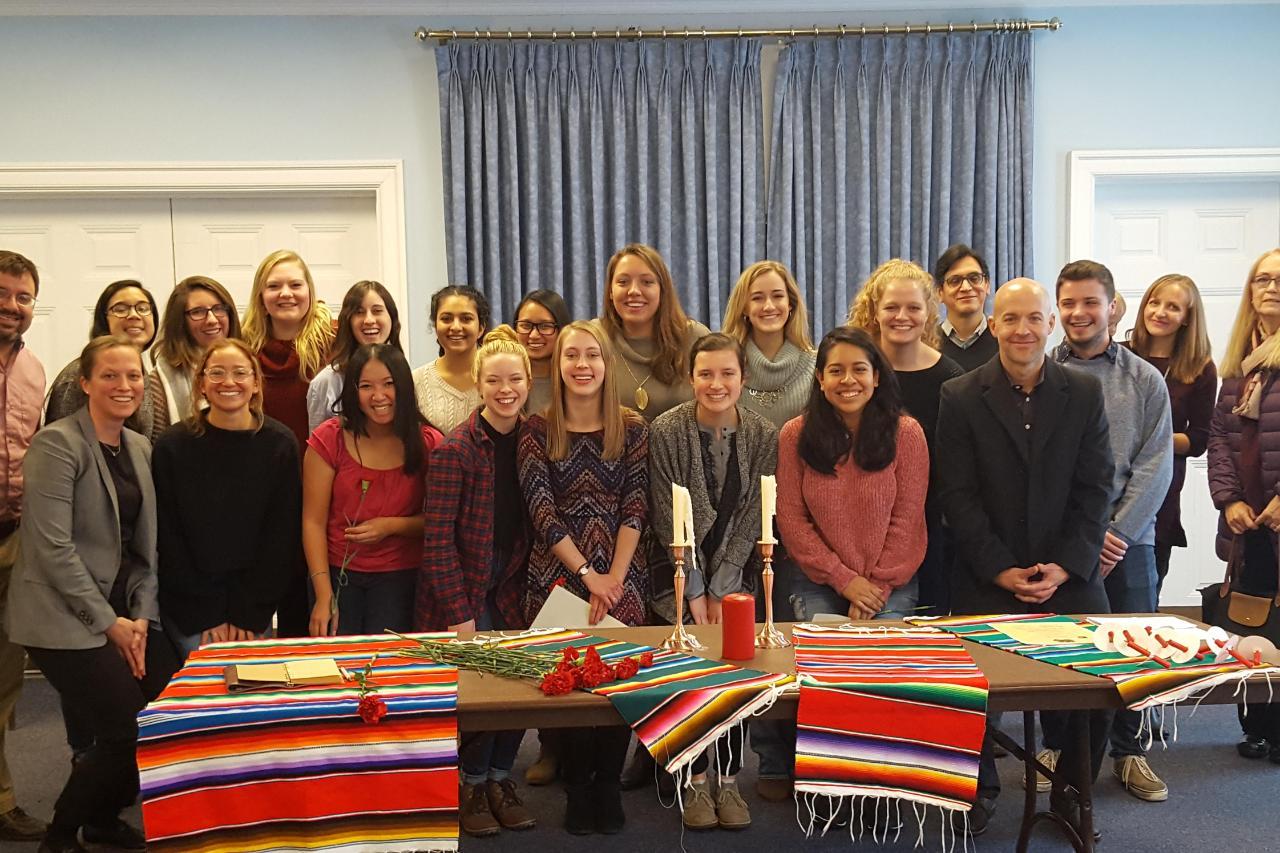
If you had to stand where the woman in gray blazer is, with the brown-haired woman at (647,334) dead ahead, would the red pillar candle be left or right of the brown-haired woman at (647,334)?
right

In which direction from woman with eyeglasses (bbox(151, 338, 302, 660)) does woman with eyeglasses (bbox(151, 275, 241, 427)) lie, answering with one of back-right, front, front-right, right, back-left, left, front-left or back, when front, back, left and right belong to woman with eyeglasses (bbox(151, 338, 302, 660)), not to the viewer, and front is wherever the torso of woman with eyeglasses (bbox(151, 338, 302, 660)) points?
back

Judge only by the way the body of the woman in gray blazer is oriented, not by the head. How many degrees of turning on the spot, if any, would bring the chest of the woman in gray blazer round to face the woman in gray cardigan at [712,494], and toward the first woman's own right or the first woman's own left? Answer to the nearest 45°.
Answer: approximately 45° to the first woman's own left

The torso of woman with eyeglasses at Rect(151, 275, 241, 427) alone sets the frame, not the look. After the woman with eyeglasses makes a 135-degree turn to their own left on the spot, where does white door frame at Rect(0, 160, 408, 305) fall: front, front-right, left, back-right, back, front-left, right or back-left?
front
